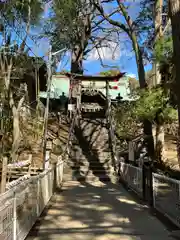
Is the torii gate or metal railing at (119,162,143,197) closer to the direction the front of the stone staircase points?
the metal railing

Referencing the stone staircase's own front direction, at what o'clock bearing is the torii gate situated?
The torii gate is roughly at 6 o'clock from the stone staircase.

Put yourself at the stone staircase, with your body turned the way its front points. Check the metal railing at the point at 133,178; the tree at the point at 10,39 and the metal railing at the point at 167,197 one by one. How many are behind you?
0

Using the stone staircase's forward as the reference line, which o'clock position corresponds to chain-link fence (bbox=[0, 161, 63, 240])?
The chain-link fence is roughly at 12 o'clock from the stone staircase.

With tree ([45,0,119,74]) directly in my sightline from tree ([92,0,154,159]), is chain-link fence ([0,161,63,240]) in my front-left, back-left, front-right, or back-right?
back-left

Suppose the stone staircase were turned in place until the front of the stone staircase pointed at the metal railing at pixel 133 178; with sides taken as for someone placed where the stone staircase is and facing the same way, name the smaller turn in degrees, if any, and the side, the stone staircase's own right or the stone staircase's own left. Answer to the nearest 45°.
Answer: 0° — it already faces it

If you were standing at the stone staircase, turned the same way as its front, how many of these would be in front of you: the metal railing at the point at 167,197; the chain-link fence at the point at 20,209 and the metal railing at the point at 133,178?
3

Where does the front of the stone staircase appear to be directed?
toward the camera

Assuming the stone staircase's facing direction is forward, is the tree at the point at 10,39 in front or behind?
in front

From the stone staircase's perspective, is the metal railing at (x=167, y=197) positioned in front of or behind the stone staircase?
in front
